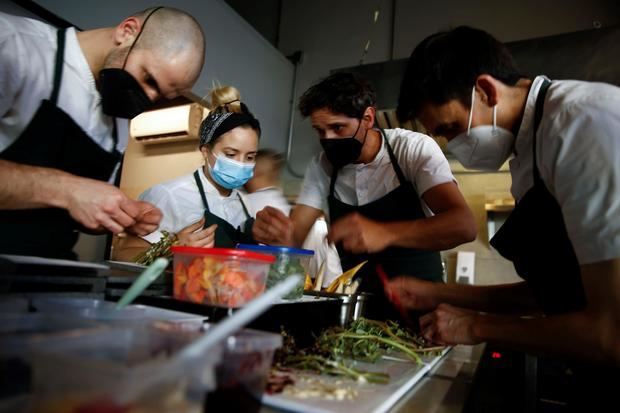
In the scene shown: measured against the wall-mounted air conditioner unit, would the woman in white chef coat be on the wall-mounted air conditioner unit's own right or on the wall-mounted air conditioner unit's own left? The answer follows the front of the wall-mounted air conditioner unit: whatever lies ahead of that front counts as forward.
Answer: on the wall-mounted air conditioner unit's own left

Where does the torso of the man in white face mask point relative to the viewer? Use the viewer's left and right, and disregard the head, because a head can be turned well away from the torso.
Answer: facing to the left of the viewer

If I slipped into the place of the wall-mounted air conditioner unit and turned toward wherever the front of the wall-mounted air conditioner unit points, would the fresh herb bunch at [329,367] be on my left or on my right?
on my left

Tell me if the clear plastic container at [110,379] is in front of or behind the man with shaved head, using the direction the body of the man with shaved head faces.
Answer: in front

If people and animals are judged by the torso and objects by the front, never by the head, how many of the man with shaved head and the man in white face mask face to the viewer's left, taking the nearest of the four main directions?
1

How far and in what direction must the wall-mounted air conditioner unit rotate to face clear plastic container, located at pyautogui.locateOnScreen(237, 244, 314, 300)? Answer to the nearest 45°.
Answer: approximately 45° to its left

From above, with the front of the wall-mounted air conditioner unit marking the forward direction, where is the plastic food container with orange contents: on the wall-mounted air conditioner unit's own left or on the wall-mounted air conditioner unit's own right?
on the wall-mounted air conditioner unit's own left

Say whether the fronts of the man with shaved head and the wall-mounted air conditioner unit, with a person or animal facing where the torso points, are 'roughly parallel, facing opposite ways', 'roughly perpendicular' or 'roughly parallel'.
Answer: roughly perpendicular

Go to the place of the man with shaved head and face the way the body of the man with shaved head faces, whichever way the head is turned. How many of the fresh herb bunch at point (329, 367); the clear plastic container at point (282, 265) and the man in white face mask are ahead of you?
3

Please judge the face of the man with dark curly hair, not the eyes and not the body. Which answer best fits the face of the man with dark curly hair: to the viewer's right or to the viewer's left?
to the viewer's left
